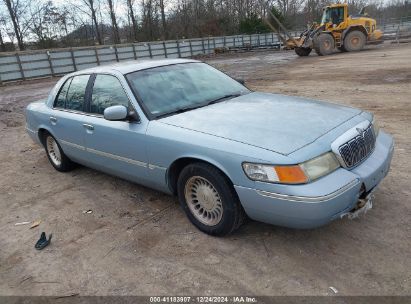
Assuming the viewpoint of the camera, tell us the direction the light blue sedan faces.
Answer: facing the viewer and to the right of the viewer

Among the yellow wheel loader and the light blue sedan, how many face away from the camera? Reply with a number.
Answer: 0

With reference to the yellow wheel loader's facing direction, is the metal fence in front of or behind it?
in front

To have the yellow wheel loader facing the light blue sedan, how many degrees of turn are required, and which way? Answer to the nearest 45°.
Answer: approximately 45° to its left

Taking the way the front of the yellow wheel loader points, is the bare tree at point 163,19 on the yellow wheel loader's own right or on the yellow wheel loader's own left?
on the yellow wheel loader's own right

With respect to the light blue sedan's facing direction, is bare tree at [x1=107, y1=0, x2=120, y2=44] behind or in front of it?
behind

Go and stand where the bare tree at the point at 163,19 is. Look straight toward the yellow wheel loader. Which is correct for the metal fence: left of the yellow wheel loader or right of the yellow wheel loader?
right

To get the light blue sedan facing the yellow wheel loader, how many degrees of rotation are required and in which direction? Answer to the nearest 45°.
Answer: approximately 135° to its left
